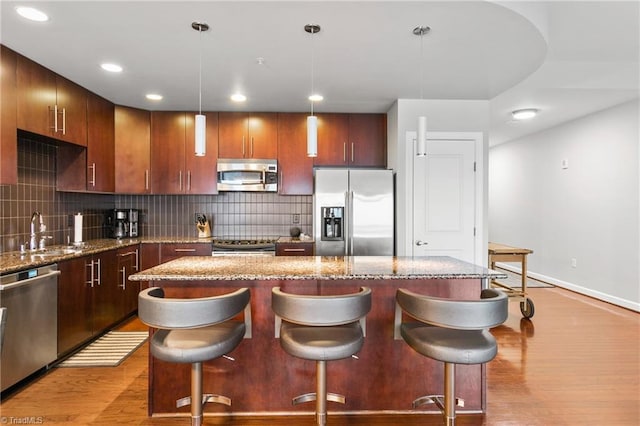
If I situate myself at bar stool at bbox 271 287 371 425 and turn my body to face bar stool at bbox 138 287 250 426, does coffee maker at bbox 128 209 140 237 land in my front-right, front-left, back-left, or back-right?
front-right

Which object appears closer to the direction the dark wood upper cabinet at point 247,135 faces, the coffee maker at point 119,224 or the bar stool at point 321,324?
the bar stool

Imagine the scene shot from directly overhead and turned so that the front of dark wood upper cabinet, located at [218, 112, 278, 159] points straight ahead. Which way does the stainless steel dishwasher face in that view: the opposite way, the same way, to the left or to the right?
to the left

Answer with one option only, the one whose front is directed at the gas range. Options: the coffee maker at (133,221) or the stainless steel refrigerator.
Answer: the coffee maker

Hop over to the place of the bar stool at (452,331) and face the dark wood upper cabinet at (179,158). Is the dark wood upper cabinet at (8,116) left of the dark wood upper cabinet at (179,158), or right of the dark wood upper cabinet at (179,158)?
left

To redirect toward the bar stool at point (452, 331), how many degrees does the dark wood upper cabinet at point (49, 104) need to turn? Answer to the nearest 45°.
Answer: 0° — it already faces it

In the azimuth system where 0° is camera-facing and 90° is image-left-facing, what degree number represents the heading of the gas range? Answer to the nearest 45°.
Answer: approximately 0°

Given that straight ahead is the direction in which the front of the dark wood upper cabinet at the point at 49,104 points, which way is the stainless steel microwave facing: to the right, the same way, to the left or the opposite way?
to the right

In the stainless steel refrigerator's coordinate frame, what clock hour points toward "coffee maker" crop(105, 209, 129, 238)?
The coffee maker is roughly at 3 o'clock from the stainless steel refrigerator.

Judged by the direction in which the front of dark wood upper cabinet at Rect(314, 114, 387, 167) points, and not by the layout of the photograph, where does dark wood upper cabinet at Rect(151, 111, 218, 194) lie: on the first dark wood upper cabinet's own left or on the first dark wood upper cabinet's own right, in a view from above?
on the first dark wood upper cabinet's own right

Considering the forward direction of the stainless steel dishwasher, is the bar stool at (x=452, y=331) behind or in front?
in front

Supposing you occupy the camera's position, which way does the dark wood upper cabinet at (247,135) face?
facing the viewer

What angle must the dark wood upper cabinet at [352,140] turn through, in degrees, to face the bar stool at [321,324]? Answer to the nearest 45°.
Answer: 0° — it already faces it

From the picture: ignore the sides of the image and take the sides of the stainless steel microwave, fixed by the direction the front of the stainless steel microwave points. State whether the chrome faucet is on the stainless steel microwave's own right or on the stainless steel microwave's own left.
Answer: on the stainless steel microwave's own right

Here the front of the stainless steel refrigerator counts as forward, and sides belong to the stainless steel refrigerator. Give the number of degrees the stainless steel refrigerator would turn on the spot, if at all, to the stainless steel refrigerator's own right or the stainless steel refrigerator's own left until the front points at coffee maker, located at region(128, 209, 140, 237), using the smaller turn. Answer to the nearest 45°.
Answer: approximately 90° to the stainless steel refrigerator's own right

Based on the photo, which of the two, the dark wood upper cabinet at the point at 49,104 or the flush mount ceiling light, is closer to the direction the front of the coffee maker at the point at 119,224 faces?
the flush mount ceiling light

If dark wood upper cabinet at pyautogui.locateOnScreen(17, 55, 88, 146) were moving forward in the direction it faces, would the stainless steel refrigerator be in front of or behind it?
in front

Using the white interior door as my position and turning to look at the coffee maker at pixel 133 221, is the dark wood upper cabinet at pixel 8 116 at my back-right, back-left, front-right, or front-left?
front-left
